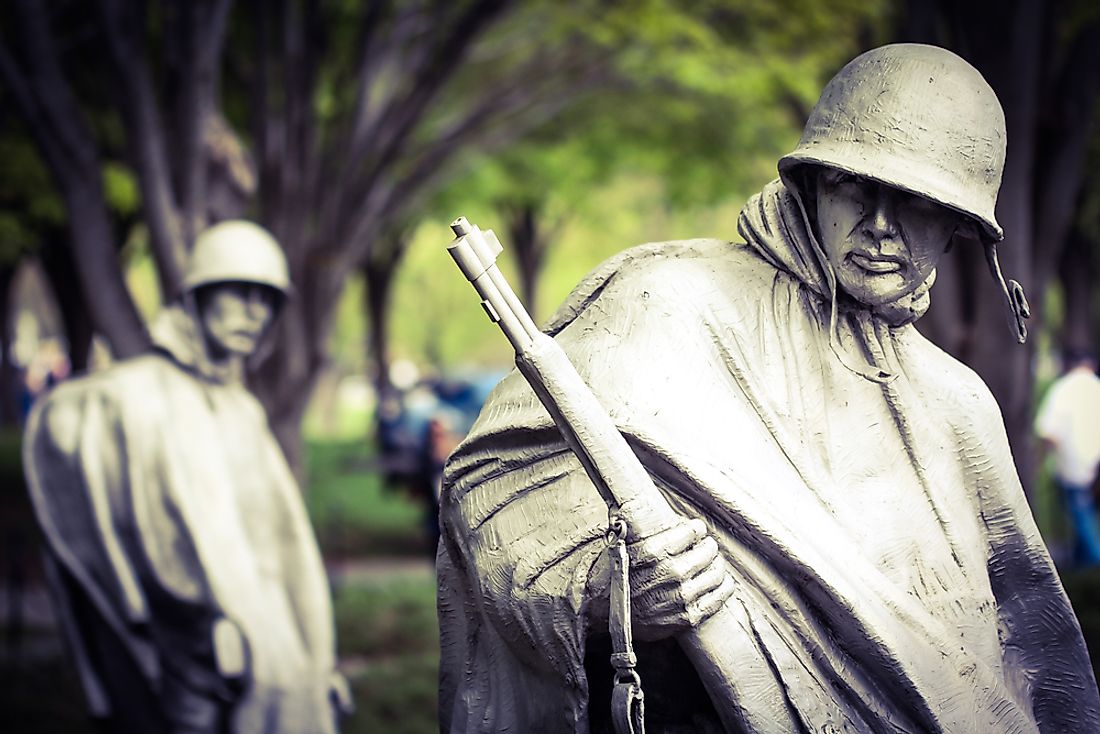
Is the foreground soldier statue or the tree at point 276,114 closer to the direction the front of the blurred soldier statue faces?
the foreground soldier statue

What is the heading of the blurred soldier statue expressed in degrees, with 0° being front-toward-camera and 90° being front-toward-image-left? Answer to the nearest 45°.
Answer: approximately 315°

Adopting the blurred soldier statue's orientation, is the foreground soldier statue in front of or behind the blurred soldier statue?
in front

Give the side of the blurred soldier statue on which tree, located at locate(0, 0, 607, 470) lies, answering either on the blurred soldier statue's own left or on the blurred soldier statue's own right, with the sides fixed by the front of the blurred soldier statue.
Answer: on the blurred soldier statue's own left

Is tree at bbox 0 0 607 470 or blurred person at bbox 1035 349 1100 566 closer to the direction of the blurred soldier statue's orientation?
the blurred person

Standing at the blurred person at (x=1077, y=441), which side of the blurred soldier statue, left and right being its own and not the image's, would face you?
left

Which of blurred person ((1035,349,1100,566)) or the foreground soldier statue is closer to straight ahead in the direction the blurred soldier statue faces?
the foreground soldier statue

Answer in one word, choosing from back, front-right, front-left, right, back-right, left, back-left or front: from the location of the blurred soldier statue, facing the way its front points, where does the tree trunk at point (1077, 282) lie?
left
